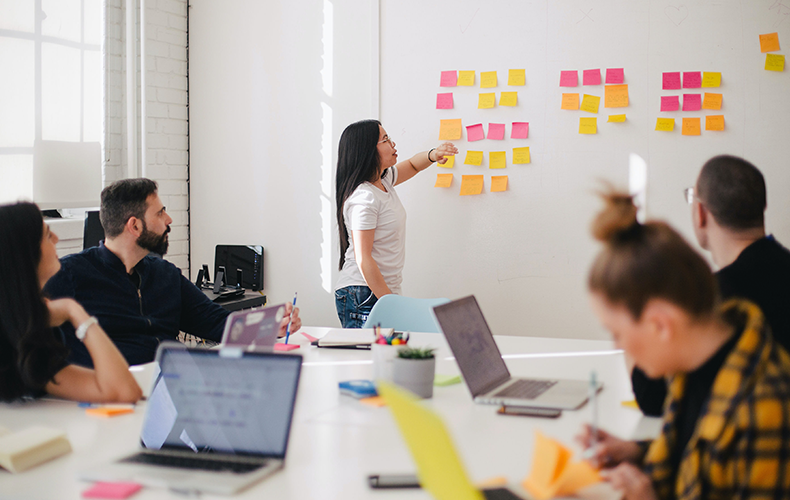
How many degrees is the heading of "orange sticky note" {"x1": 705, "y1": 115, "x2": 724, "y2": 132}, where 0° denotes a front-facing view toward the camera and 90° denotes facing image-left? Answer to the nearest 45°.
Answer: approximately 0°

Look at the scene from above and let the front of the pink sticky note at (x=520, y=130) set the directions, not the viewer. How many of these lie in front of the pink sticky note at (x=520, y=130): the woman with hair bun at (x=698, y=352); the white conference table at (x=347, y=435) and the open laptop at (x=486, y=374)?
3

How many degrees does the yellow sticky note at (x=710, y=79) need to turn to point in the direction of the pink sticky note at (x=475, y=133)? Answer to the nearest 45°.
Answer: approximately 90° to its right

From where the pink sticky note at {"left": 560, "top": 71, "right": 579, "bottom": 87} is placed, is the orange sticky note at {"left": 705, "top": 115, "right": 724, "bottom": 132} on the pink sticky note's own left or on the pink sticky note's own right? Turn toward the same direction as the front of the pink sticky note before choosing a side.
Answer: on the pink sticky note's own left

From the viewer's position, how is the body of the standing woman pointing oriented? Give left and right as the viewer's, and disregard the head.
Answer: facing to the right of the viewer
